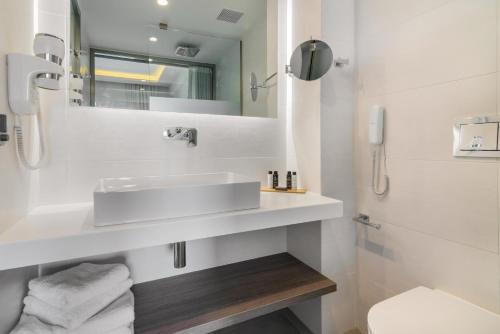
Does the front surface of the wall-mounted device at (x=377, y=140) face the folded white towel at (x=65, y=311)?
yes

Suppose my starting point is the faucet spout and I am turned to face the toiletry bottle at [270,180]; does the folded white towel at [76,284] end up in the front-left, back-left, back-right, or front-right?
back-right

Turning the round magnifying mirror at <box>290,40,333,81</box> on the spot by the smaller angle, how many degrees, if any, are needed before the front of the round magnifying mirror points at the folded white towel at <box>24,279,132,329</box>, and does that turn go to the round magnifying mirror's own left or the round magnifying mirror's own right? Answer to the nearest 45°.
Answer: approximately 45° to the round magnifying mirror's own right

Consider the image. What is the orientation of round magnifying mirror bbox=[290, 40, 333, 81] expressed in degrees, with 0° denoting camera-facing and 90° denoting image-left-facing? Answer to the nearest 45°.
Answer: approximately 0°

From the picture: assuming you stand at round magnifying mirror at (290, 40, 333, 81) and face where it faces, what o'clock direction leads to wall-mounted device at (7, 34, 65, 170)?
The wall-mounted device is roughly at 2 o'clock from the round magnifying mirror.

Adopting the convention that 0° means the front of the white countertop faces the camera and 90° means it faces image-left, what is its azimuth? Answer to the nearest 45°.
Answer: approximately 315°
